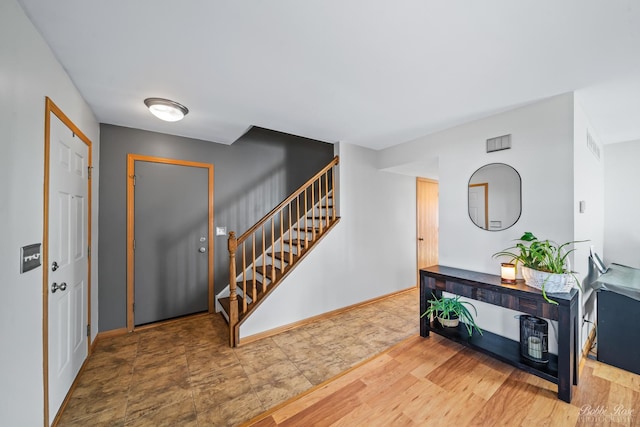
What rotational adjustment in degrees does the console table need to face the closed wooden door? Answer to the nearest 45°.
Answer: approximately 90° to its right

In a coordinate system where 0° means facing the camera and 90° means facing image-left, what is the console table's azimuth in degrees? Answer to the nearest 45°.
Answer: approximately 45°

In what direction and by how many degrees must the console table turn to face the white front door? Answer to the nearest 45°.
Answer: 0° — it already faces it
